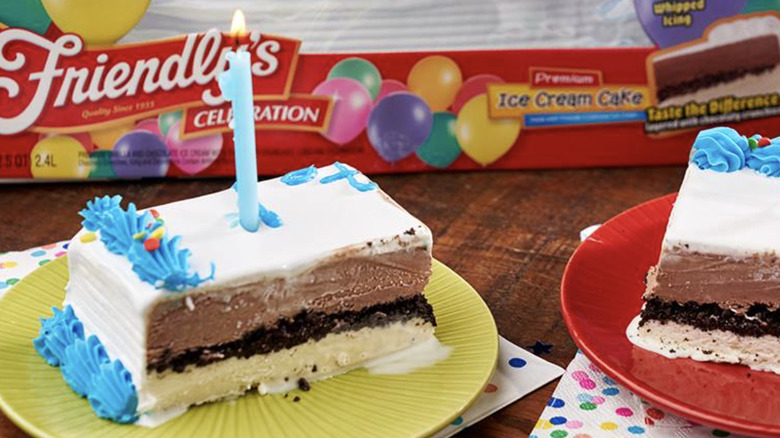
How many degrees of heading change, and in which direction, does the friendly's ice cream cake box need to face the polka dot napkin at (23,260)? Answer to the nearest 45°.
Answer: approximately 45° to its right

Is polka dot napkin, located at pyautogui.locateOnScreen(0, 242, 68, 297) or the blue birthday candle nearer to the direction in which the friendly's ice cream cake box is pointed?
the blue birthday candle

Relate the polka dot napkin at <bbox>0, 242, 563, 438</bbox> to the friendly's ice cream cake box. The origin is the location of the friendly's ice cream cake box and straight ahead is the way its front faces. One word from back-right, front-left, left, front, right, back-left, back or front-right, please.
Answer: front

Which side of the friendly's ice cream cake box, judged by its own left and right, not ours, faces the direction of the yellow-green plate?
front

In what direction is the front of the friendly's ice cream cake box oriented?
toward the camera

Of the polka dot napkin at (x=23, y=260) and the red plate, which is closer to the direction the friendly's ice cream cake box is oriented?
the red plate

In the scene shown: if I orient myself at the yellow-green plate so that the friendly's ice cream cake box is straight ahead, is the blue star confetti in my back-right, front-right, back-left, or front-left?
front-right

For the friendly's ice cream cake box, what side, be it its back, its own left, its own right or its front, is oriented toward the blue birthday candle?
front
